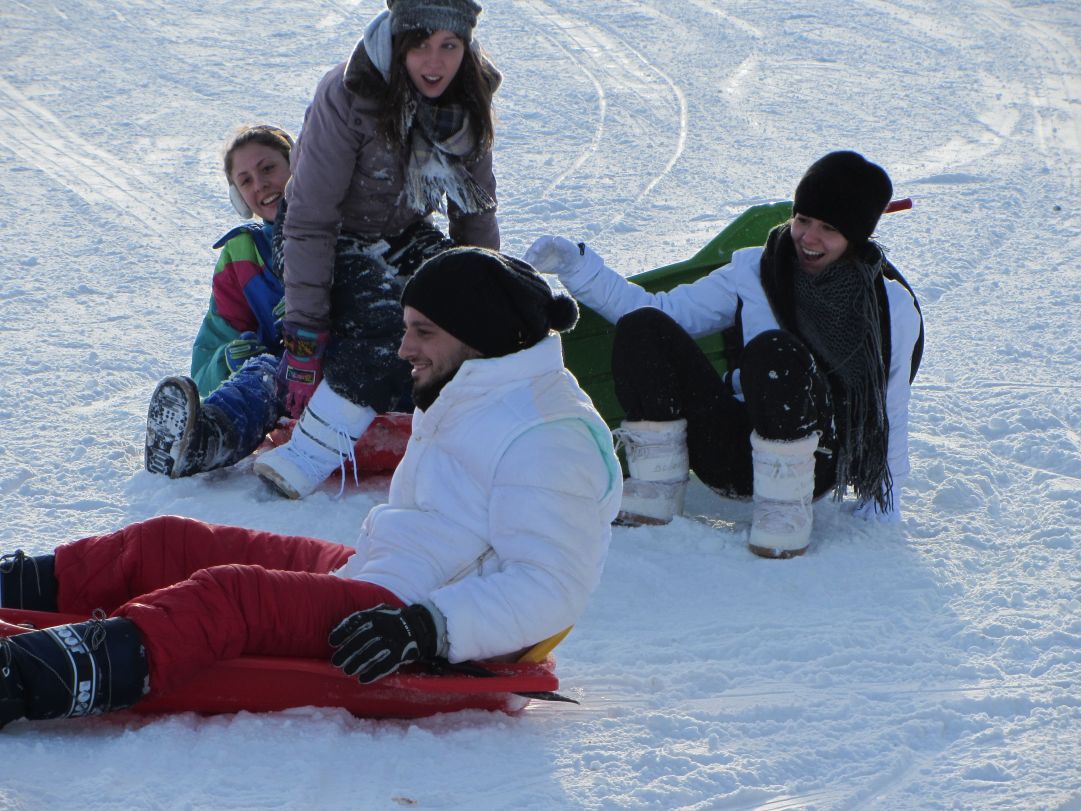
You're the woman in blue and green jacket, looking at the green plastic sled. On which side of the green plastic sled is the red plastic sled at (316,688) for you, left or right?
right

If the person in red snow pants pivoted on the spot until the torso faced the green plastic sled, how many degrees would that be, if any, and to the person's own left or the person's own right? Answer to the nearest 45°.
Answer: approximately 90° to the person's own right

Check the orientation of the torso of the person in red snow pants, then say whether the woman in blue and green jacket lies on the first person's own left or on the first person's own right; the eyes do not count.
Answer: on the first person's own right

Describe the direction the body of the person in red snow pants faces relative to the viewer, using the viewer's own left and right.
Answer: facing to the left of the viewer
